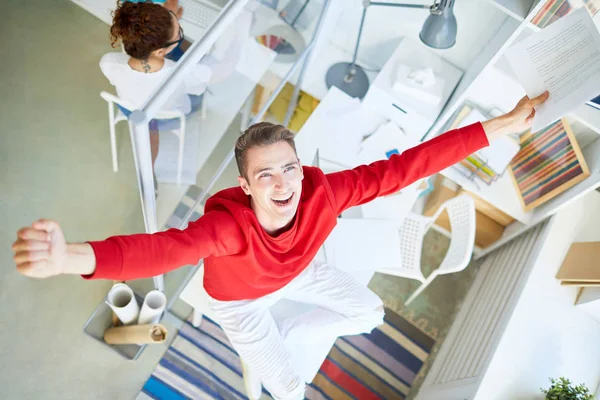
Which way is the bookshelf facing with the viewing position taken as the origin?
facing the viewer and to the left of the viewer

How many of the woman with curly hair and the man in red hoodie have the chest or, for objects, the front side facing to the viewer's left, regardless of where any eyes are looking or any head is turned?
0

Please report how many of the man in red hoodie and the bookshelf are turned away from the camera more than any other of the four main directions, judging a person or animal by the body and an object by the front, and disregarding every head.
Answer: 0

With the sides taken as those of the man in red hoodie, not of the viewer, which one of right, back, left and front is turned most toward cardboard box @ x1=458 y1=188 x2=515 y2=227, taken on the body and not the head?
left

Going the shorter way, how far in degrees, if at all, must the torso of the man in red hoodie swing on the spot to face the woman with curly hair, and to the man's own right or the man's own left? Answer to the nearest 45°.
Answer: approximately 135° to the man's own right

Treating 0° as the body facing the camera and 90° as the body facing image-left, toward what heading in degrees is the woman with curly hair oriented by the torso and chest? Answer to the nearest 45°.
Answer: approximately 225°
